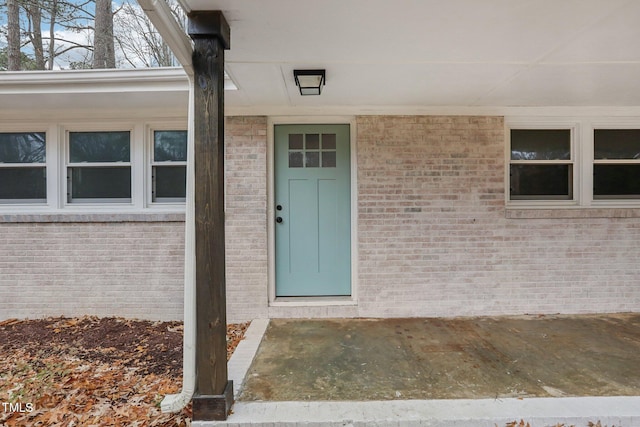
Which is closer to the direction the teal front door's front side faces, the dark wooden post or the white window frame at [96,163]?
the dark wooden post

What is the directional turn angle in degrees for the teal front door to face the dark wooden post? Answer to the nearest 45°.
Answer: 0° — it already faces it

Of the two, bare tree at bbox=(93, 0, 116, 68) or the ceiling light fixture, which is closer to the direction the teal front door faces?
the ceiling light fixture

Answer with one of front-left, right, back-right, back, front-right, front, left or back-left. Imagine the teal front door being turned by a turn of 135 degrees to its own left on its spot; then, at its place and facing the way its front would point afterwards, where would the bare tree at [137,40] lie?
left

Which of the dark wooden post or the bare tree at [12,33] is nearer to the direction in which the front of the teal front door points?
the dark wooden post

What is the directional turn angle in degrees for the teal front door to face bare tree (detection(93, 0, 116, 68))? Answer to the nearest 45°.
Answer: approximately 135° to its right

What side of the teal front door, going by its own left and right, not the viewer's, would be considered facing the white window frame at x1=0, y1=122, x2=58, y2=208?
right

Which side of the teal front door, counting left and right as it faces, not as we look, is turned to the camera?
front

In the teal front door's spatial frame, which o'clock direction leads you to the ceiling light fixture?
The ceiling light fixture is roughly at 12 o'clock from the teal front door.

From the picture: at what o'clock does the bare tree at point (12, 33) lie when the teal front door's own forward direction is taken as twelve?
The bare tree is roughly at 4 o'clock from the teal front door.

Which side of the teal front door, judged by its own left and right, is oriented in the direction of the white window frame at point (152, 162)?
right
